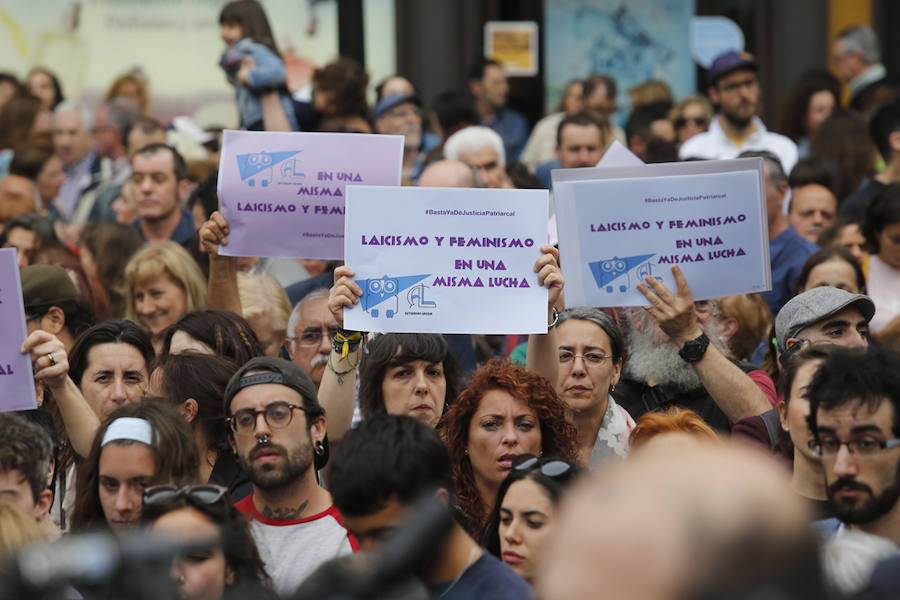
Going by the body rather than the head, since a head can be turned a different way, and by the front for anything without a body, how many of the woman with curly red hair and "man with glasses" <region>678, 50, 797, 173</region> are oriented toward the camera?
2

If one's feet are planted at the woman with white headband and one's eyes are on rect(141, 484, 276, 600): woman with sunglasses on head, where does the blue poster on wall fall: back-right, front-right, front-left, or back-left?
back-left

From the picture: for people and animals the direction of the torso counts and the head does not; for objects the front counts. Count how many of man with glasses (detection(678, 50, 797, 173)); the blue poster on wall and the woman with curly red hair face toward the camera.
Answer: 3

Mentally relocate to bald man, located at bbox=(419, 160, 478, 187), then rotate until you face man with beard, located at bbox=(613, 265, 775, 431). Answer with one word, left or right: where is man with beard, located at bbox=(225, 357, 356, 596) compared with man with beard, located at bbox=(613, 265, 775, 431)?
right

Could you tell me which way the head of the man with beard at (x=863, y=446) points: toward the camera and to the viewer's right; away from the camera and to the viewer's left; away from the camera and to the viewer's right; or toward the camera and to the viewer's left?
toward the camera and to the viewer's left

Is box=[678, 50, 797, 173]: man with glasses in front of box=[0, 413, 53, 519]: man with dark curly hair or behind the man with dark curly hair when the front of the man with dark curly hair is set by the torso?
behind

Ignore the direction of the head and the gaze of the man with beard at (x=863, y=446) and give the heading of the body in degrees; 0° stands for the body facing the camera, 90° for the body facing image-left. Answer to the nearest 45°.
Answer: approximately 45°
